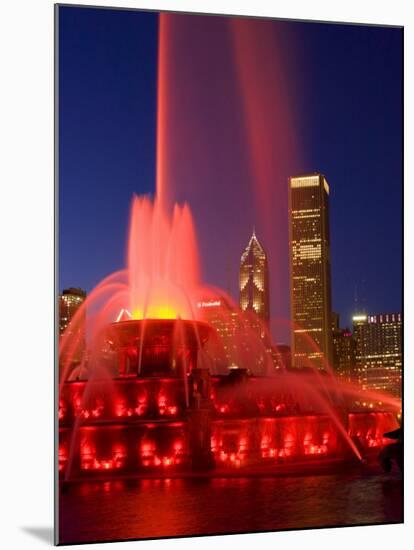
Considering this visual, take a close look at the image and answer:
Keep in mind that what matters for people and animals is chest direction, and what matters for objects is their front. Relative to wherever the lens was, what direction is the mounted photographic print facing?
facing the viewer and to the right of the viewer
